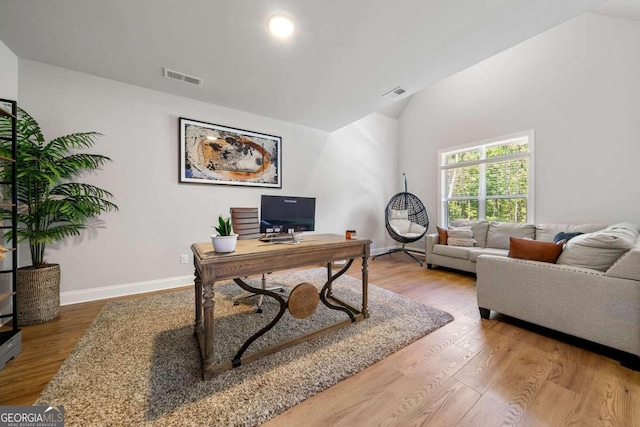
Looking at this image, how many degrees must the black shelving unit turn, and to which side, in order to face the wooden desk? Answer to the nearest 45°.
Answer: approximately 45° to its right

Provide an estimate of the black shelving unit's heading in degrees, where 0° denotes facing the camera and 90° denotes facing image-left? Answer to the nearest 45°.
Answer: approximately 270°

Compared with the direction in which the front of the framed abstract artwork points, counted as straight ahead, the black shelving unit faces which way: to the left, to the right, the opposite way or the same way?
to the left

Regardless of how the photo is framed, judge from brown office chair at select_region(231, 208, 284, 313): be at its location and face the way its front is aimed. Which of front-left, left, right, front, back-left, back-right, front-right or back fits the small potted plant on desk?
front-right

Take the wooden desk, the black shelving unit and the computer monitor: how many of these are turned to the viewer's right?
1
